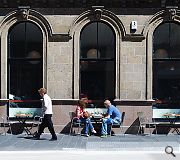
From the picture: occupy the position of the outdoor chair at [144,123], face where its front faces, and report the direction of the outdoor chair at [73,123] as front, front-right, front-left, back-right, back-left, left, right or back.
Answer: back

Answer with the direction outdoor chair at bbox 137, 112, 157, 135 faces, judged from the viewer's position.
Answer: facing to the right of the viewer

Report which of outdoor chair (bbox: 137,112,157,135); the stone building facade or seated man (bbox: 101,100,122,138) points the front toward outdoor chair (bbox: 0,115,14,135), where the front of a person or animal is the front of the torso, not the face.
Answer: the seated man

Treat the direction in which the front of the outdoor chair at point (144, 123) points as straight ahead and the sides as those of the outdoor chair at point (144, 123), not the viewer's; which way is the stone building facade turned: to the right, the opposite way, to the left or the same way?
to the right

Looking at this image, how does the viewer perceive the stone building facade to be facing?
facing the viewer

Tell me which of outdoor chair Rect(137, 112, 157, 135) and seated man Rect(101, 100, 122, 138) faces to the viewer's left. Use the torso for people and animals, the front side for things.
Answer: the seated man

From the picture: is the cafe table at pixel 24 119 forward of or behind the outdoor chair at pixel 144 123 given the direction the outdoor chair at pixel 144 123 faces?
behind

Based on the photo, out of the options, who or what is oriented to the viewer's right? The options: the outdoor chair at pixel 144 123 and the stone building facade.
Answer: the outdoor chair

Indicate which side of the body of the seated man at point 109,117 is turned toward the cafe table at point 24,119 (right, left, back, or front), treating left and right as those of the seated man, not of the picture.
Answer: front

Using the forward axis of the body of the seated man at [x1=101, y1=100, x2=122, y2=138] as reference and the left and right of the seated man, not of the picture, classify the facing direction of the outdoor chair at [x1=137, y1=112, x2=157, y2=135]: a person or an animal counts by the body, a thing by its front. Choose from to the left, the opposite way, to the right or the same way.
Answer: the opposite way

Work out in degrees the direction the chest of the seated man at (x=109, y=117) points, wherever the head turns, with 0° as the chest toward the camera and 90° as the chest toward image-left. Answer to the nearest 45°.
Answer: approximately 90°

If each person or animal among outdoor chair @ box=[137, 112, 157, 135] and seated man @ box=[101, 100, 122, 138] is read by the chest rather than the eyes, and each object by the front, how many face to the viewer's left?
1
